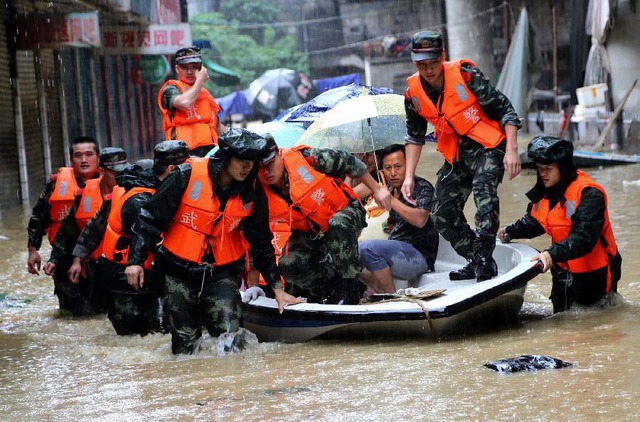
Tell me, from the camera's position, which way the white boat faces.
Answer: facing to the right of the viewer

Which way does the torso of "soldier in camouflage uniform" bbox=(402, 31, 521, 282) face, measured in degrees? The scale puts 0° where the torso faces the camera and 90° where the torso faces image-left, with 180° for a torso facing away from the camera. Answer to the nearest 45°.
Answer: approximately 45°

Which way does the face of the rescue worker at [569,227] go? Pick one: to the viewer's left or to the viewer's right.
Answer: to the viewer's left

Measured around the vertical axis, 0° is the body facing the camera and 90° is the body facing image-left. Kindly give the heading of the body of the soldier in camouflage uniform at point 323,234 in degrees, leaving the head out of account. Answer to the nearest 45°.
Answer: approximately 45°

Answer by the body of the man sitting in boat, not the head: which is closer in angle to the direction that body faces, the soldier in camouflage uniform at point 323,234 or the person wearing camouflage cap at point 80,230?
the soldier in camouflage uniform

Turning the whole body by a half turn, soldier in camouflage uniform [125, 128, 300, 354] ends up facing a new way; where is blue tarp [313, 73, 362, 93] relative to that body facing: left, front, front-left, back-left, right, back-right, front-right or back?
front-right

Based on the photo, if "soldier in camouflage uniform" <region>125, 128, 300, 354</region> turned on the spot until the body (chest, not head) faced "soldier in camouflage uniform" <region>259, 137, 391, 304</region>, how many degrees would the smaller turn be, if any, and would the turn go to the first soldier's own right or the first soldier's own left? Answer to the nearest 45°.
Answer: approximately 90° to the first soldier's own left
